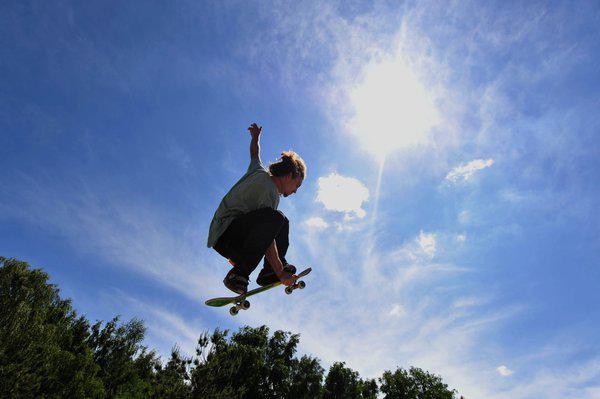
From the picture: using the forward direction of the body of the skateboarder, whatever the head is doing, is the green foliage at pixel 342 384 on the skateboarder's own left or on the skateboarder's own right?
on the skateboarder's own left

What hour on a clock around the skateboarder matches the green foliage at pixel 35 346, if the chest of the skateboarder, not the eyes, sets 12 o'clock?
The green foliage is roughly at 8 o'clock from the skateboarder.

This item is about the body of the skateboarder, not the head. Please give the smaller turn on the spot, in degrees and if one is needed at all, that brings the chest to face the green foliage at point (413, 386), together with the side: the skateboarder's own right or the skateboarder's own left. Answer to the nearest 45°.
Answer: approximately 45° to the skateboarder's own left

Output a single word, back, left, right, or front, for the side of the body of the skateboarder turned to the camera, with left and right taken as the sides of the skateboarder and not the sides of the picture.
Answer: right
